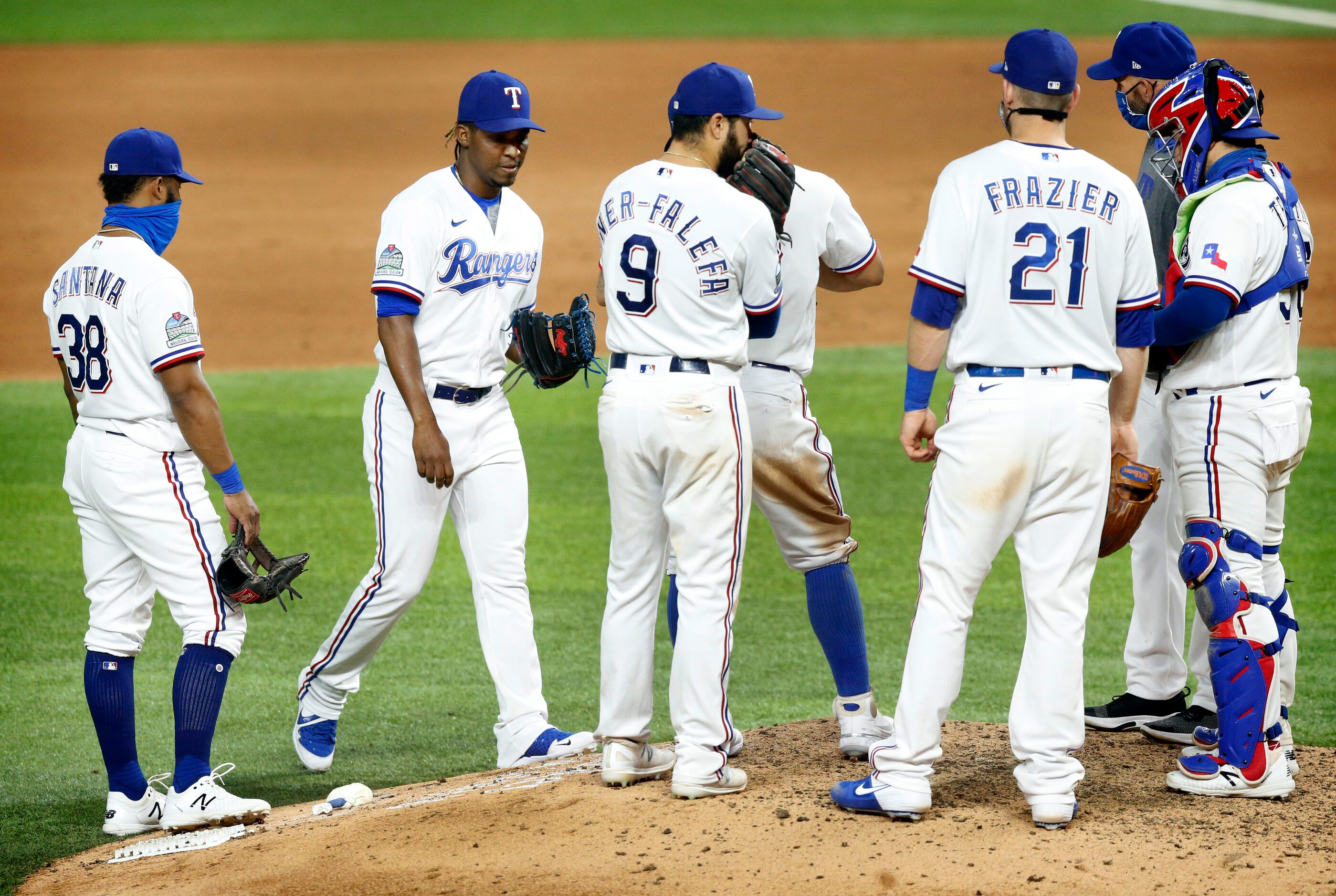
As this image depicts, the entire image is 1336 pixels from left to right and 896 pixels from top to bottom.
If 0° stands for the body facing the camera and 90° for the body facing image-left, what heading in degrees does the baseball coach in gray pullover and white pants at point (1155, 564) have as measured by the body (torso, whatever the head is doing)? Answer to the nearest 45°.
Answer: approximately 90°

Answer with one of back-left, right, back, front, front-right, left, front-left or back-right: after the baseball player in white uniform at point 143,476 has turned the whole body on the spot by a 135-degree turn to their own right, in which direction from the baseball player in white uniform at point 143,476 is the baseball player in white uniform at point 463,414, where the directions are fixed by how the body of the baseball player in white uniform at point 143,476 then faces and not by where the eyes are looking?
left

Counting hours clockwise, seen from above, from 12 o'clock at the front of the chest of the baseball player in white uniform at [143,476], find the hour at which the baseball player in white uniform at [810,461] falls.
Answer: the baseball player in white uniform at [810,461] is roughly at 2 o'clock from the baseball player in white uniform at [143,476].

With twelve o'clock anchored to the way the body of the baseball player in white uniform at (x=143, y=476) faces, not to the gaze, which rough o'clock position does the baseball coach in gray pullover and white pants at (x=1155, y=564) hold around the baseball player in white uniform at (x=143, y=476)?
the baseball coach in gray pullover and white pants at (x=1155, y=564) is roughly at 2 o'clock from the baseball player in white uniform at (x=143, y=476).

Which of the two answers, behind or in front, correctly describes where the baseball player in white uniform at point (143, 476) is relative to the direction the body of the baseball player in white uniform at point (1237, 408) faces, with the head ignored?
in front

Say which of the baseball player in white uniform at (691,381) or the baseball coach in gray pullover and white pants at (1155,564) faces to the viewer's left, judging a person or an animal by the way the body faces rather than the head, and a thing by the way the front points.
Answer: the baseball coach in gray pullover and white pants at (1155,564)

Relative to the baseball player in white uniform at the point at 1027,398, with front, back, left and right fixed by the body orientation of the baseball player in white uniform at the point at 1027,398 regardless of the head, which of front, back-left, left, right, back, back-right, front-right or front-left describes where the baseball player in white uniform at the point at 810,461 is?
front-left

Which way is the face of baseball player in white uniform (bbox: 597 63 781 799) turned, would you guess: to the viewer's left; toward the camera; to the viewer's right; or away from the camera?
to the viewer's right

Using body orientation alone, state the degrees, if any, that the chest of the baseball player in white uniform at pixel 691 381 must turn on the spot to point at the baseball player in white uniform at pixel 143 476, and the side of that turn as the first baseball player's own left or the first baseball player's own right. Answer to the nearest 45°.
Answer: approximately 135° to the first baseball player's own left

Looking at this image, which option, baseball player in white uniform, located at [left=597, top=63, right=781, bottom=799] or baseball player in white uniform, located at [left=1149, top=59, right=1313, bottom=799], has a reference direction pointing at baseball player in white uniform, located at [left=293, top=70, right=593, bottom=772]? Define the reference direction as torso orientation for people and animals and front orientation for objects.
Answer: baseball player in white uniform, located at [left=1149, top=59, right=1313, bottom=799]

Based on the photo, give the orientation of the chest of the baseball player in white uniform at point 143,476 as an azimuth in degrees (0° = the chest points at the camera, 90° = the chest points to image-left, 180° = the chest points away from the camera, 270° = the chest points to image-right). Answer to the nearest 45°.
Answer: approximately 225°

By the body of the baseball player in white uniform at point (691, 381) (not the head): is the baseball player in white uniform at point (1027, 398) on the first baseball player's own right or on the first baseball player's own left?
on the first baseball player's own right

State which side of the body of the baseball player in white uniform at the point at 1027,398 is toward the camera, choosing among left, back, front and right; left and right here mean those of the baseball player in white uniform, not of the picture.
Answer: back

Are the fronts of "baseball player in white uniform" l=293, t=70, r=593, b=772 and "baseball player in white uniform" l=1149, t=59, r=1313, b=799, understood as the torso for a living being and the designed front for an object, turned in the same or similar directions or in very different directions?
very different directions
